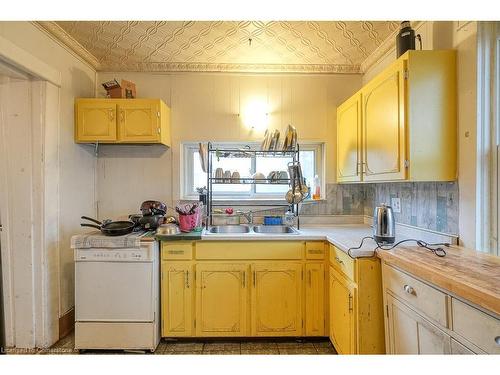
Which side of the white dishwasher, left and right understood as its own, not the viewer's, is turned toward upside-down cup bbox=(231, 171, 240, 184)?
left

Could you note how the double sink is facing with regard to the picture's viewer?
facing the viewer

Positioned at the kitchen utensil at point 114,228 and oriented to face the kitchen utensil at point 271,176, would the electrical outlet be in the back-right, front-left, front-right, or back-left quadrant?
front-right

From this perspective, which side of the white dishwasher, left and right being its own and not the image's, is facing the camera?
front

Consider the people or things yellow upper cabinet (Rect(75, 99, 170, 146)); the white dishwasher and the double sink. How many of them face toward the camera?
3

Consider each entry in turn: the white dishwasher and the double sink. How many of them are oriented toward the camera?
2

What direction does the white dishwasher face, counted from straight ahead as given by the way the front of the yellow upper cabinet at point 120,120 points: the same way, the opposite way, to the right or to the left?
the same way

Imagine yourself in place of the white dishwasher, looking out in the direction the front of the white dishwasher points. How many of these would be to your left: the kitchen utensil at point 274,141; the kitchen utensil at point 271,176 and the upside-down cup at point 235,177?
3

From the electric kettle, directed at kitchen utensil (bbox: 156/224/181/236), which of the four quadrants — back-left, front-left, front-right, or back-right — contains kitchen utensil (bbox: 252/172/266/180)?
front-right

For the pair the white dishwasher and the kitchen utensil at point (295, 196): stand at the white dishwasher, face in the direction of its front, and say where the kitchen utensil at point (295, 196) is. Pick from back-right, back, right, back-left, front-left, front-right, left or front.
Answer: left

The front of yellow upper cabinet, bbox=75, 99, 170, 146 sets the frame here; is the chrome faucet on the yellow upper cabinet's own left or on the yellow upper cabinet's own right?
on the yellow upper cabinet's own left

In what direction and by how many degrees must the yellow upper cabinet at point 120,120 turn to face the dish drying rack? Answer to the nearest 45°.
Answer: approximately 90° to its left
